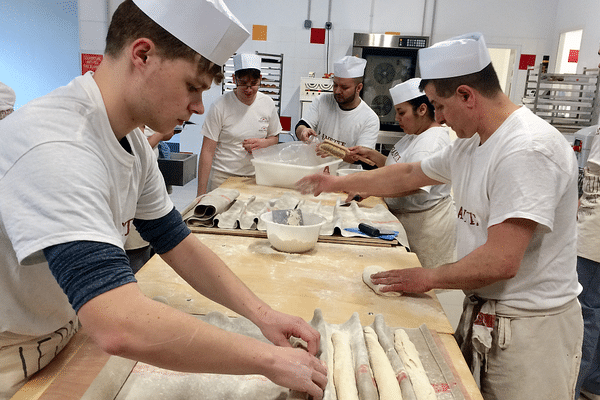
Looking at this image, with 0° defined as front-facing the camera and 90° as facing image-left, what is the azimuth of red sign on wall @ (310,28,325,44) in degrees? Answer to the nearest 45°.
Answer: approximately 0°

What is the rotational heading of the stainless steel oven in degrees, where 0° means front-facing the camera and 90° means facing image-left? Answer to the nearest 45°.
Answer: approximately 0°

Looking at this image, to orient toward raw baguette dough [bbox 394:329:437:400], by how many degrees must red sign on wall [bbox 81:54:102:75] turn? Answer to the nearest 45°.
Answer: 0° — it already faces it

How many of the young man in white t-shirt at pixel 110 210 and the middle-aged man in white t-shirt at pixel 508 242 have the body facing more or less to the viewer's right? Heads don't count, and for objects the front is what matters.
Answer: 1

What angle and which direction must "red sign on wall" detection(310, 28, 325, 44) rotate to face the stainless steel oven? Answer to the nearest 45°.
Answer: approximately 45° to its left

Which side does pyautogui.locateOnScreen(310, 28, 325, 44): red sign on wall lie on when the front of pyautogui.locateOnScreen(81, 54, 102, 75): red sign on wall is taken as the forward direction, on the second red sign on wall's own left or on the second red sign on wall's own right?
on the second red sign on wall's own left
